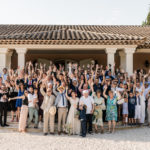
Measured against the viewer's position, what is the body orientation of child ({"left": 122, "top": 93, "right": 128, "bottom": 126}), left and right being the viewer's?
facing the viewer

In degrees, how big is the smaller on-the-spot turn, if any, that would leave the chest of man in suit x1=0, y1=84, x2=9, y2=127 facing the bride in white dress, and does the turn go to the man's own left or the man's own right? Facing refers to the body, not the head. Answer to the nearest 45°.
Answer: approximately 45° to the man's own left

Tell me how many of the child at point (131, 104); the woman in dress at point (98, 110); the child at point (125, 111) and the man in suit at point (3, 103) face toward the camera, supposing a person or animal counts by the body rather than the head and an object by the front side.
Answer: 4

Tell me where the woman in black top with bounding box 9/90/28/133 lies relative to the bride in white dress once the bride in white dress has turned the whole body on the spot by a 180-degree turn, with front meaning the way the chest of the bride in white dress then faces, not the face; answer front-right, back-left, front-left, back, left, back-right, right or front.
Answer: left

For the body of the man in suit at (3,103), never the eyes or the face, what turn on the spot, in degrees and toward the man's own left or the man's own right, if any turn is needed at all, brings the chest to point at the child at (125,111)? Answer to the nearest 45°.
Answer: approximately 90° to the man's own left

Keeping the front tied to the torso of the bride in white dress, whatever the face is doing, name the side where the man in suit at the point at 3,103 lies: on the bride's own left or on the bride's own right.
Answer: on the bride's own right

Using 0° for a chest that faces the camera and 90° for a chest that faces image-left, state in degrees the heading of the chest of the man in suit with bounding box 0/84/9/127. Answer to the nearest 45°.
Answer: approximately 0°

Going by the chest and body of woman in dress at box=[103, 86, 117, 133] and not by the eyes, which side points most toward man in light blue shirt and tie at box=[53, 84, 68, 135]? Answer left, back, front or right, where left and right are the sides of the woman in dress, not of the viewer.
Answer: right

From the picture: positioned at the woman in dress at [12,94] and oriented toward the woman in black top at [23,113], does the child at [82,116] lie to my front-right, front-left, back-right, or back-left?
front-left
